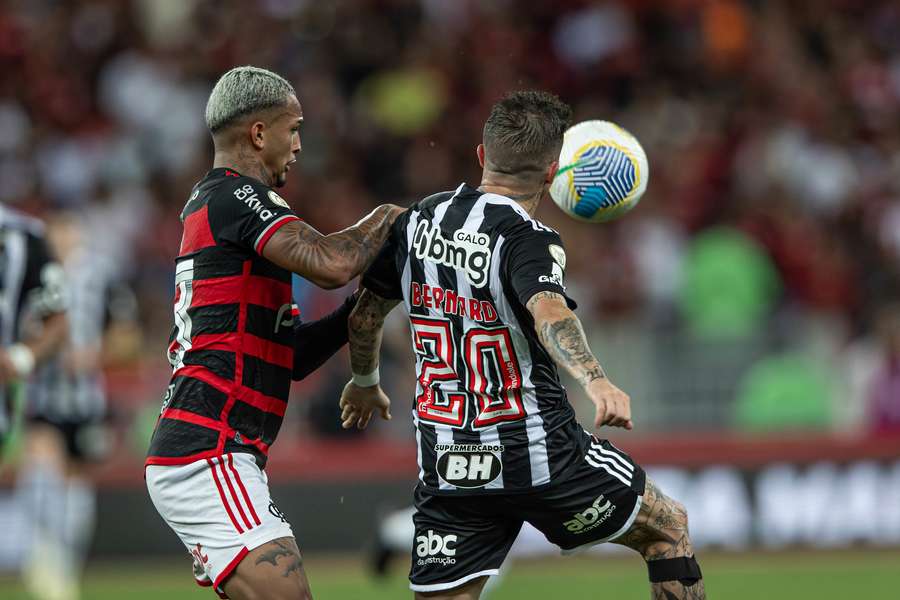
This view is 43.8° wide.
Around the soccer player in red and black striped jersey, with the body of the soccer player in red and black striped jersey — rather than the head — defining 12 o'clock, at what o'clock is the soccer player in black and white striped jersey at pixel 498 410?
The soccer player in black and white striped jersey is roughly at 12 o'clock from the soccer player in red and black striped jersey.

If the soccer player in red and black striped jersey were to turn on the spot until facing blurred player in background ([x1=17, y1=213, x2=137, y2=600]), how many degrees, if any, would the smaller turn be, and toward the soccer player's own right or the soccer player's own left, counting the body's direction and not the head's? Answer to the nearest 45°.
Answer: approximately 90° to the soccer player's own left

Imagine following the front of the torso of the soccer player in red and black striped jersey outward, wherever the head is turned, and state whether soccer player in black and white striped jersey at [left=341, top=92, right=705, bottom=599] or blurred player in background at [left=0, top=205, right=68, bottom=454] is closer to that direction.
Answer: the soccer player in black and white striped jersey

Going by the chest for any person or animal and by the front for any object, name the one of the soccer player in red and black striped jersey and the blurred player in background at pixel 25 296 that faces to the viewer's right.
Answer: the soccer player in red and black striped jersey

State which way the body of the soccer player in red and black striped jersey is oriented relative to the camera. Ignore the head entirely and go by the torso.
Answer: to the viewer's right

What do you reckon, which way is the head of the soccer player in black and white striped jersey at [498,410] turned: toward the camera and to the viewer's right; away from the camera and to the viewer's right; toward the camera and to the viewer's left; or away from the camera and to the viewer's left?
away from the camera and to the viewer's right

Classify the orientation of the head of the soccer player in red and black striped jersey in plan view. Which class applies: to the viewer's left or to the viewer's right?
to the viewer's right

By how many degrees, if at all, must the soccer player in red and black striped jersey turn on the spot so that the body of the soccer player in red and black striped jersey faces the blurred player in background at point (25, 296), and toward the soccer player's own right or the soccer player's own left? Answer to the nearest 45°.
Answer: approximately 135° to the soccer player's own left
